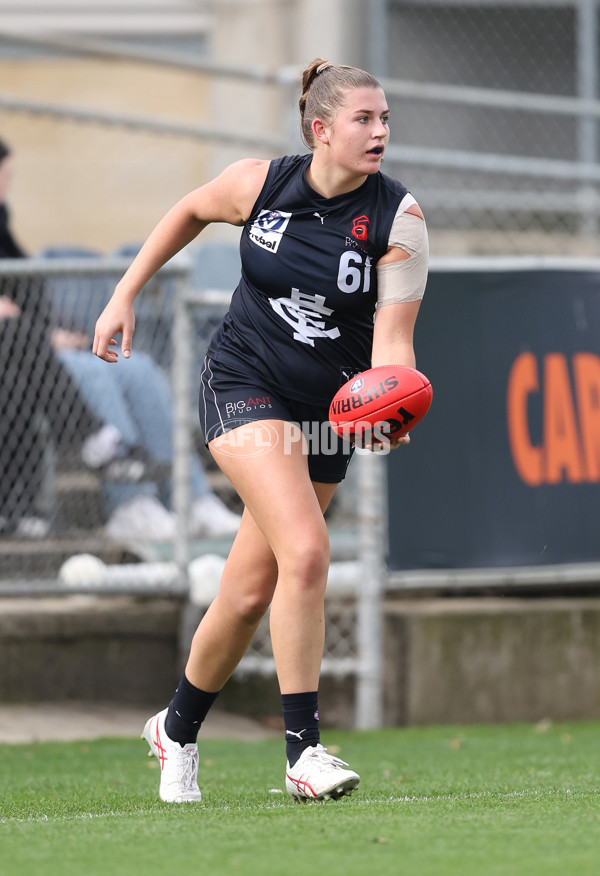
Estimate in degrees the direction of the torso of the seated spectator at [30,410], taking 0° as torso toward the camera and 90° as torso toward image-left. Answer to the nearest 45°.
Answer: approximately 315°

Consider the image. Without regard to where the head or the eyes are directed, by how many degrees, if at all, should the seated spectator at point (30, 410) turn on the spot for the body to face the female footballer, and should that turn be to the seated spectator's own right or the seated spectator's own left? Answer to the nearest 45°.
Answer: approximately 45° to the seated spectator's own right

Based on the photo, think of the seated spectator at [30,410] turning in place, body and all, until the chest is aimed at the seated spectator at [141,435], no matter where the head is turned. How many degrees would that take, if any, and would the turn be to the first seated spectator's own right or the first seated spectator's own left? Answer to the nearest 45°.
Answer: approximately 45° to the first seated spectator's own left
